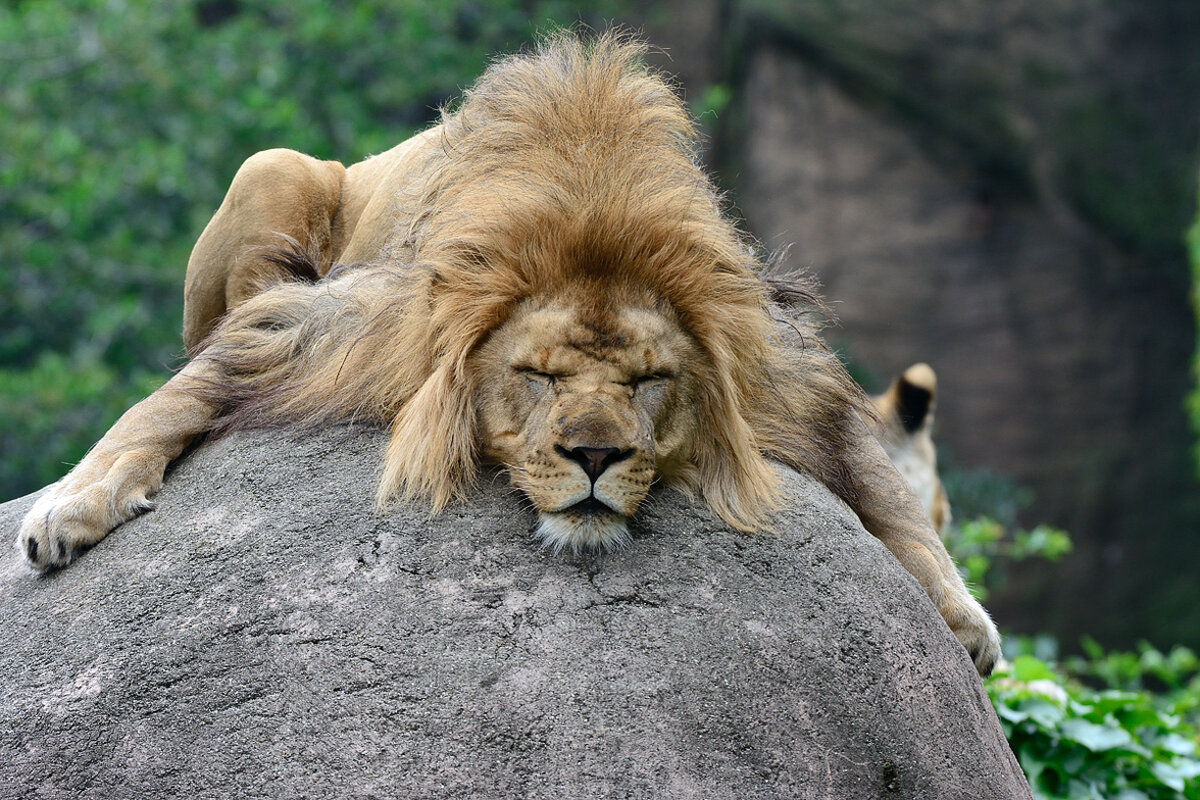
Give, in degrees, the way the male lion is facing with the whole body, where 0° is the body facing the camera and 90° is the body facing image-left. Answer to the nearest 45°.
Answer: approximately 0°
